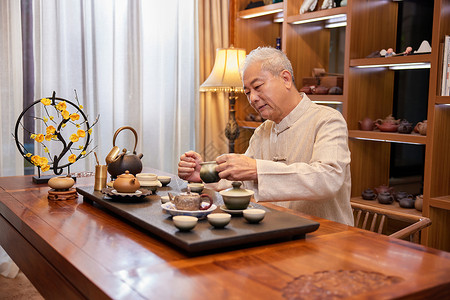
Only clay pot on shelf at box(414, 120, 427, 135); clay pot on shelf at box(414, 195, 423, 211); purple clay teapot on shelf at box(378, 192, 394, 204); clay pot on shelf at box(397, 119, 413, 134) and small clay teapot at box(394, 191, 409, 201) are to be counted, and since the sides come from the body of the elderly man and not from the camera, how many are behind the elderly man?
5

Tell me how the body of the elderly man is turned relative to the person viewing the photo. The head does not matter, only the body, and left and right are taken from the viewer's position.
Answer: facing the viewer and to the left of the viewer

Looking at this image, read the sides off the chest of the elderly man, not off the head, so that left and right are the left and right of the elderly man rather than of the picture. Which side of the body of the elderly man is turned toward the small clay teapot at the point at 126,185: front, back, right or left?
front

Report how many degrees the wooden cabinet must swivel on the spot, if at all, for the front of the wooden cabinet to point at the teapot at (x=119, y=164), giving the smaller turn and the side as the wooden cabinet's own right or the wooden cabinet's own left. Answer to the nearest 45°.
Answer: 0° — it already faces it

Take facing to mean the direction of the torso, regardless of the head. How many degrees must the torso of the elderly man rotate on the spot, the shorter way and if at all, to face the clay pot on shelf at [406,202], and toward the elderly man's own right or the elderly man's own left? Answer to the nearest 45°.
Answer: approximately 180°

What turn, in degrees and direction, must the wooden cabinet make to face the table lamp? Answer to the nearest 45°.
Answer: approximately 45° to its right

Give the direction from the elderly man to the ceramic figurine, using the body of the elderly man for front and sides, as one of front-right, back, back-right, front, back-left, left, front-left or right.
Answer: back-right

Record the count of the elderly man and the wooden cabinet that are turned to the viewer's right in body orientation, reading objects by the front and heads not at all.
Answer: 0

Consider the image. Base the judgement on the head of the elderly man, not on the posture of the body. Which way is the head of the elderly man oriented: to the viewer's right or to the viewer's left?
to the viewer's left

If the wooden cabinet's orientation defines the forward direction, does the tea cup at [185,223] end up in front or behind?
in front

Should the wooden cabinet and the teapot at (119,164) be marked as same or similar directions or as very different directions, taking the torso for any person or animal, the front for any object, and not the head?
very different directions

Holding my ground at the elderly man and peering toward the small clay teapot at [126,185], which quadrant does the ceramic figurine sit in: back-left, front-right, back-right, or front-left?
back-right
